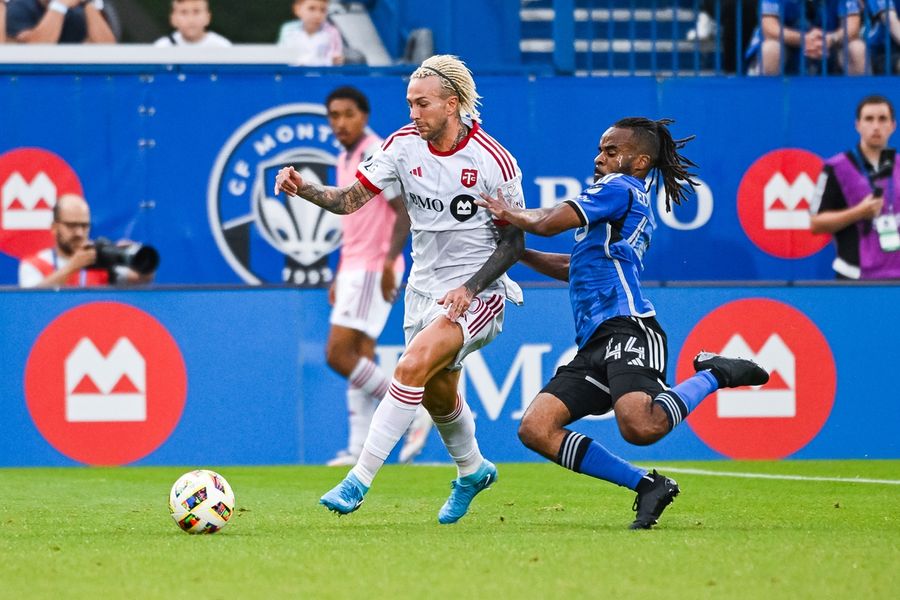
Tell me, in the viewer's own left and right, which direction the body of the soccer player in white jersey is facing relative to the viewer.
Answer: facing the viewer and to the left of the viewer

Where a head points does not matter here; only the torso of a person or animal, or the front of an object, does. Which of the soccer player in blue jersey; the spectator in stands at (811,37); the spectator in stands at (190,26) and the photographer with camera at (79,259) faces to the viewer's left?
the soccer player in blue jersey

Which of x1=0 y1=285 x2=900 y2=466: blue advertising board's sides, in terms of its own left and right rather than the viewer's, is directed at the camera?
front

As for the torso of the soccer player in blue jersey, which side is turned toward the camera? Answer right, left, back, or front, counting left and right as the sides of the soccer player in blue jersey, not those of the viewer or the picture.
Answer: left

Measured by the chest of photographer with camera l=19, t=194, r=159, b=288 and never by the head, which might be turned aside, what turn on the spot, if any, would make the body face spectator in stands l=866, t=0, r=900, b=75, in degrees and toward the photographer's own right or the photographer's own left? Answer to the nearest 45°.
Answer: approximately 45° to the photographer's own left

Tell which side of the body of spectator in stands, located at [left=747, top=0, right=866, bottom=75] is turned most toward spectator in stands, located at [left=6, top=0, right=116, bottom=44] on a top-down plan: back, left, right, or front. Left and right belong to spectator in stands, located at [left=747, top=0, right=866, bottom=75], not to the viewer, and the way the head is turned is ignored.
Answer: right

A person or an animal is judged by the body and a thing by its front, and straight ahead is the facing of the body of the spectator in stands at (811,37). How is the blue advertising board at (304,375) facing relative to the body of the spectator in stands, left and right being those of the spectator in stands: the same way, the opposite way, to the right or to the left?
the same way

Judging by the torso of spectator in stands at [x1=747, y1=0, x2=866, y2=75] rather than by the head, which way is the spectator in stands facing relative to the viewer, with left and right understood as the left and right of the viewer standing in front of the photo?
facing the viewer

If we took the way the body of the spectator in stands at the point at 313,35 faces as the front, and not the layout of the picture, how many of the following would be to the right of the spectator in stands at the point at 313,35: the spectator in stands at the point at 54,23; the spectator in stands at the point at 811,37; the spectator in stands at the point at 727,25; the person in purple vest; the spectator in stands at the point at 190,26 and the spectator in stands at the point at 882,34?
2

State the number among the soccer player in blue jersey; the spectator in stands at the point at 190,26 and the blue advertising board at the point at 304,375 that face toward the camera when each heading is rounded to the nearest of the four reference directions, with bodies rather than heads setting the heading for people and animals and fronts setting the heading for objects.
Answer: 2

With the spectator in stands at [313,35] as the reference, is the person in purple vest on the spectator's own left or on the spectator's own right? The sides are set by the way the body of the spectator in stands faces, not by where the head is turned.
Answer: on the spectator's own left

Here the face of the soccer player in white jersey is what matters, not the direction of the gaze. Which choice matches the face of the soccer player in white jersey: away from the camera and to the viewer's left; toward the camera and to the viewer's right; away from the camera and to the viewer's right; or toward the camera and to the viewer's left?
toward the camera and to the viewer's left

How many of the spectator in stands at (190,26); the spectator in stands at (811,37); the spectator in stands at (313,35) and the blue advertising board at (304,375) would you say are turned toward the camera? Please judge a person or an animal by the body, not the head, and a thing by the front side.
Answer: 4

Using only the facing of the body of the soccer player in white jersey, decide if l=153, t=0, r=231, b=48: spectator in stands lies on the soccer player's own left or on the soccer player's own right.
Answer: on the soccer player's own right

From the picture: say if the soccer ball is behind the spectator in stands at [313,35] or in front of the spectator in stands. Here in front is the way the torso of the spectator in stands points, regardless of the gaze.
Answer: in front

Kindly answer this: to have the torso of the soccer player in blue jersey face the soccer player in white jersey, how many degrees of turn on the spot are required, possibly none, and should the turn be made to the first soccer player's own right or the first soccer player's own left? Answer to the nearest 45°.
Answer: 0° — they already face them

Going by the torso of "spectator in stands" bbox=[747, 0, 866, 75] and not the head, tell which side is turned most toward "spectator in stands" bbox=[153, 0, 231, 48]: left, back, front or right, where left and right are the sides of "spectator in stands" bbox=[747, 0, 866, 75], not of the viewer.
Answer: right

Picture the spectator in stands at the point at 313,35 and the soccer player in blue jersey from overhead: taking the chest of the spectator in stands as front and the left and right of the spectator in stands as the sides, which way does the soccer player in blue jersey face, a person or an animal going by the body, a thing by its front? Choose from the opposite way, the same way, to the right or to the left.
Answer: to the right
